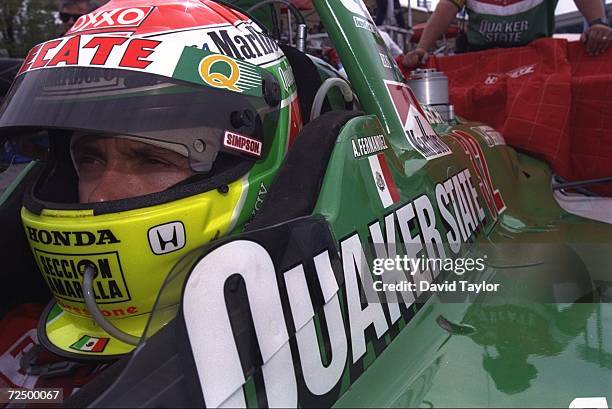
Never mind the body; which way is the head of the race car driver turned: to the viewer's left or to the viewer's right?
to the viewer's left

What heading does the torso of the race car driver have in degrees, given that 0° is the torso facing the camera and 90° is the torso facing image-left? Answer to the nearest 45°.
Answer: approximately 45°

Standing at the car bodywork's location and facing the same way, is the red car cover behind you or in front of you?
behind
